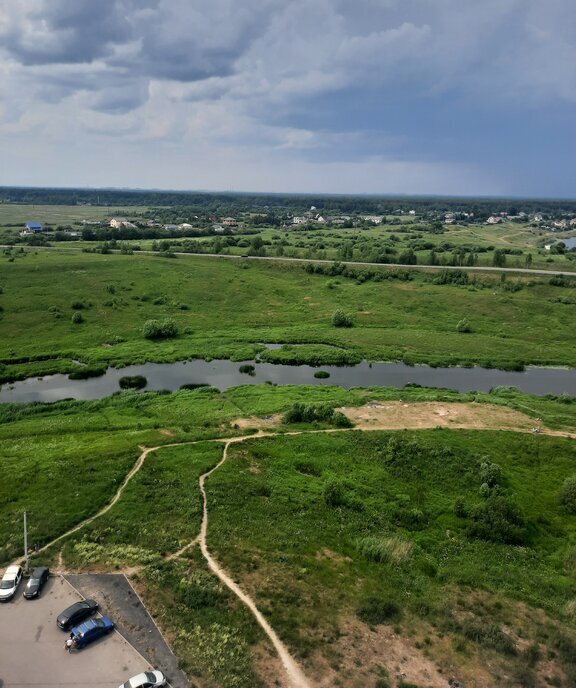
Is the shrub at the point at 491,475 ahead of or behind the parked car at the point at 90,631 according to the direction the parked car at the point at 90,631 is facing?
ahead

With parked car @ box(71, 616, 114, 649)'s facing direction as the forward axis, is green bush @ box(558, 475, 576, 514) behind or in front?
in front

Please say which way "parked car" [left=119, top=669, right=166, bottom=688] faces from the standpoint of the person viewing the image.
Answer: facing away from the viewer and to the right of the viewer

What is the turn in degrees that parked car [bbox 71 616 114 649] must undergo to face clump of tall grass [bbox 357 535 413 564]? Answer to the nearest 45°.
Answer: approximately 45° to its right

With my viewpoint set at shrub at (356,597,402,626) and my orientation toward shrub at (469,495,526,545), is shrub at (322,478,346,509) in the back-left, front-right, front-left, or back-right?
front-left

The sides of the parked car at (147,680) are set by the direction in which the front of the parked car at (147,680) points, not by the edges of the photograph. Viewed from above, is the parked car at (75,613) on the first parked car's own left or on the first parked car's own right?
on the first parked car's own left

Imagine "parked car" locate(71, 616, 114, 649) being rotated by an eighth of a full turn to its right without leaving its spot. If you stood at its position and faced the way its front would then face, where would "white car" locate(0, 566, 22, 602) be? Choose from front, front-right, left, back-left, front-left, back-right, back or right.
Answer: back-left

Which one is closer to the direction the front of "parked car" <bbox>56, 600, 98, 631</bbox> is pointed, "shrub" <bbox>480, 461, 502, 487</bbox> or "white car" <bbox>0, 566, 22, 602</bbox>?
the shrub

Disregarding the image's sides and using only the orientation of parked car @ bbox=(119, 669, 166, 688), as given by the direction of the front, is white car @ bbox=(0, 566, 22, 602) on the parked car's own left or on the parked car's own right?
on the parked car's own left

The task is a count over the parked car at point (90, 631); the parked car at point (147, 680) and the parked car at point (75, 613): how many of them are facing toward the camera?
0

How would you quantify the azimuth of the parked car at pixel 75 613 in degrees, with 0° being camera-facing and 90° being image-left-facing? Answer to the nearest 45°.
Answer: approximately 225°

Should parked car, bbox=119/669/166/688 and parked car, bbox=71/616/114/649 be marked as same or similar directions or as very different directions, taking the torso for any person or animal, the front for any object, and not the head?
same or similar directions

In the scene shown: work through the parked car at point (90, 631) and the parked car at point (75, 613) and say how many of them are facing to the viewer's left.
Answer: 0

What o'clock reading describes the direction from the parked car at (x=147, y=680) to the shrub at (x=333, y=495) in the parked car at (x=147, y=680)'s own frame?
The shrub is roughly at 12 o'clock from the parked car.

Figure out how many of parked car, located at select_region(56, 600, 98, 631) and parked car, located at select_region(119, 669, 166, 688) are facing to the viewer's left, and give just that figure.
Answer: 0

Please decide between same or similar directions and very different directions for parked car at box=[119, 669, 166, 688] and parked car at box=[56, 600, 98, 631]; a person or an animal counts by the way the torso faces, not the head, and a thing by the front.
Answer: same or similar directions

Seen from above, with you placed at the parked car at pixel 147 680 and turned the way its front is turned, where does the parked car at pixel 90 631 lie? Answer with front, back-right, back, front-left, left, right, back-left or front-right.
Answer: left

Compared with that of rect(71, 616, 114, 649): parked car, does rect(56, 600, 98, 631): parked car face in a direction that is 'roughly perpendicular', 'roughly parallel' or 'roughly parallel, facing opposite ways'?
roughly parallel

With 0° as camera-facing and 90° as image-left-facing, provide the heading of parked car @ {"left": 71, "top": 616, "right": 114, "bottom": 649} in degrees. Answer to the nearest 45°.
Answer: approximately 225°
